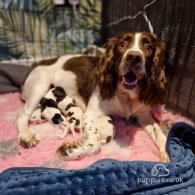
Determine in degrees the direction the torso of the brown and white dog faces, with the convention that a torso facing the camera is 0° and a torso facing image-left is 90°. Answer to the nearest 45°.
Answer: approximately 315°
